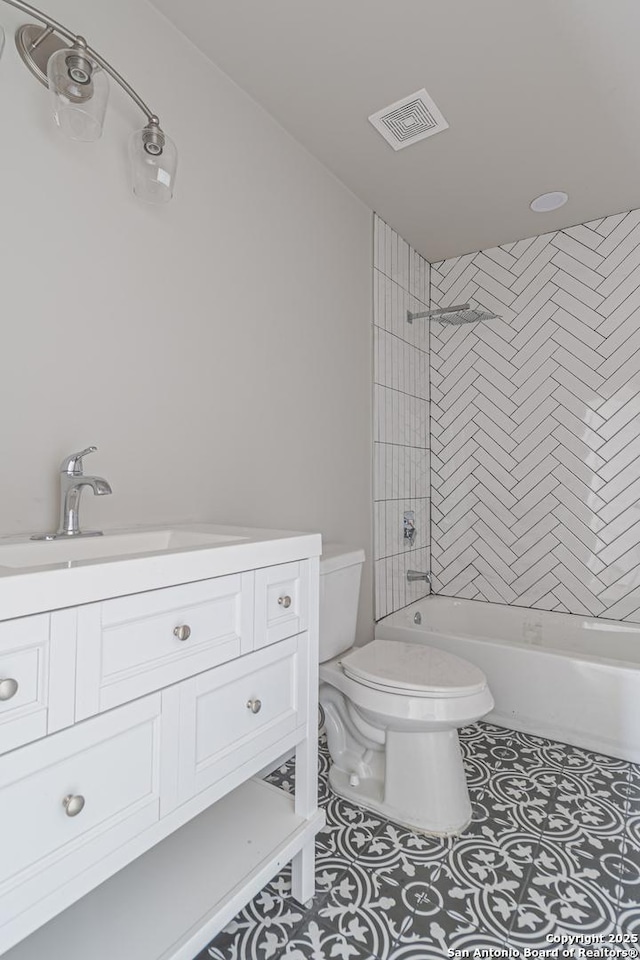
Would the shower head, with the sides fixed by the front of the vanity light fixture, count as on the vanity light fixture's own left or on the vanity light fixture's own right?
on the vanity light fixture's own left

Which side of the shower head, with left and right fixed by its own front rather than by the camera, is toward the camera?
right

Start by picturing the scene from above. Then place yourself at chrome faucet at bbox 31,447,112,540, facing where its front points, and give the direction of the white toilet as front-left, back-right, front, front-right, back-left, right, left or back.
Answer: front-left

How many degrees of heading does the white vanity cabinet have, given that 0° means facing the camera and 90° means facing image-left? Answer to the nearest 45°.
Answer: approximately 315°

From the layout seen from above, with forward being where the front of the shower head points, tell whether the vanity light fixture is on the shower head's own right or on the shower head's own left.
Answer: on the shower head's own right

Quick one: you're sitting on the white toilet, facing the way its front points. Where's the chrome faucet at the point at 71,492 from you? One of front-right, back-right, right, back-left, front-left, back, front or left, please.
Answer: right

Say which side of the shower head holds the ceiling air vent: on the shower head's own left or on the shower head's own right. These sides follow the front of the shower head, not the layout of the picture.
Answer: on the shower head's own right

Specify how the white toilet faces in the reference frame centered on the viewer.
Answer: facing the viewer and to the right of the viewer

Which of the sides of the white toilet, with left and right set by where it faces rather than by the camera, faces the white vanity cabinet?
right

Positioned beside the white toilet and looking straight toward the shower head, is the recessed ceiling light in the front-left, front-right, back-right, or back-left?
front-right

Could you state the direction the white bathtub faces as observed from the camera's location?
facing the viewer and to the left of the viewer

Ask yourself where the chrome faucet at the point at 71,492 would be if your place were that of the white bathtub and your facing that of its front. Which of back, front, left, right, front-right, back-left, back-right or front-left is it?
front

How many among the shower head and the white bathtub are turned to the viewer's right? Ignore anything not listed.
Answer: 1
